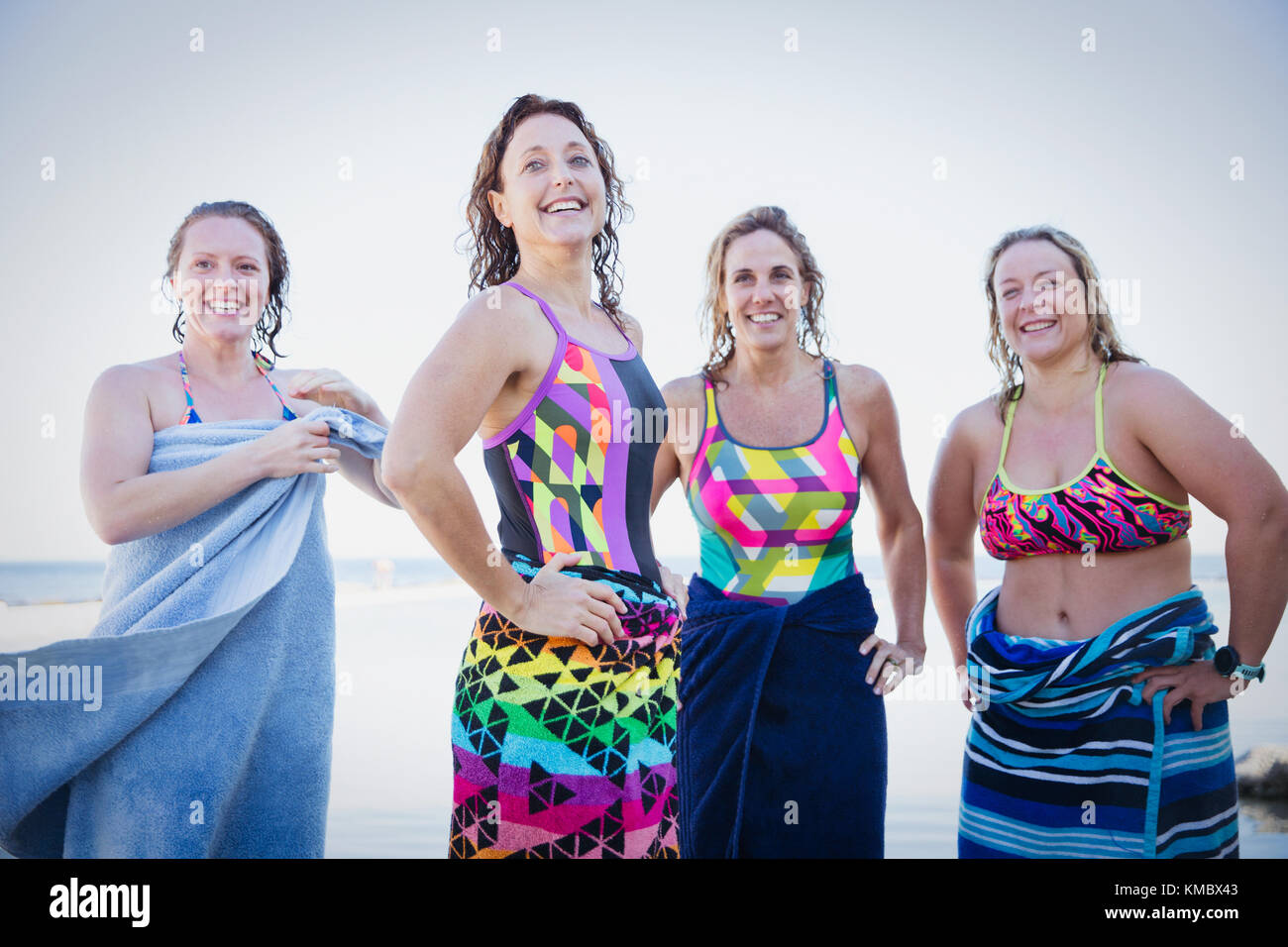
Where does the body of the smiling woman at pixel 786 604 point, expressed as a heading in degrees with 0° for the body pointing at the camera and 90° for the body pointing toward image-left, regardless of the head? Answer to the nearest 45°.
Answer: approximately 0°

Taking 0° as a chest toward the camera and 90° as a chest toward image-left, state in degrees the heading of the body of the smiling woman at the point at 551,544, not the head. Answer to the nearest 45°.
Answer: approximately 315°

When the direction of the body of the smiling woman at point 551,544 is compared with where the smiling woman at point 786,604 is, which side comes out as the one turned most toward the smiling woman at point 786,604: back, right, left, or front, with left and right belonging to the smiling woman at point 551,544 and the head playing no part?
left
